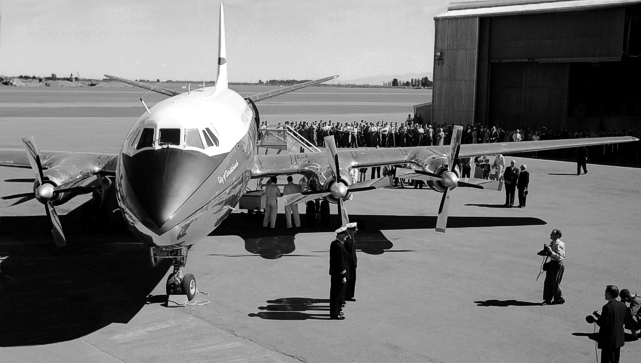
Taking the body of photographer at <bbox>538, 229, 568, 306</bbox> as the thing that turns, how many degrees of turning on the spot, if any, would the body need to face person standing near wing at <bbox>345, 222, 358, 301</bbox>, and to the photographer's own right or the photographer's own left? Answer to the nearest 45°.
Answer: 0° — they already face them

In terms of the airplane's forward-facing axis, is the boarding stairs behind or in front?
behind

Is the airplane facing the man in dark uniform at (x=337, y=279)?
no

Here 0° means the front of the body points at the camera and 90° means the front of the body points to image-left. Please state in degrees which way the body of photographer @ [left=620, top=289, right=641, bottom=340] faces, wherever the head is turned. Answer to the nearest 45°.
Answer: approximately 90°

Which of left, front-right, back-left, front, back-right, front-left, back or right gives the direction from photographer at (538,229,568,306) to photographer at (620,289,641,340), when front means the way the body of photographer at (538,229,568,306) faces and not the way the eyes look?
back-left

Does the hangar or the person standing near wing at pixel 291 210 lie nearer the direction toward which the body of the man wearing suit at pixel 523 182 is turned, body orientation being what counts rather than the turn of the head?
the person standing near wing

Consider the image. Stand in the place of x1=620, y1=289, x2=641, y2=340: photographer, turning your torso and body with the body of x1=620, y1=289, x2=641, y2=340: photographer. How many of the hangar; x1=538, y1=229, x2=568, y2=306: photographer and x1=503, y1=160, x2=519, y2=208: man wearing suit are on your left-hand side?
0

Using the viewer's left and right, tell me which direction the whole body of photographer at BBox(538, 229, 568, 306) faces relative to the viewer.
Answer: facing to the left of the viewer

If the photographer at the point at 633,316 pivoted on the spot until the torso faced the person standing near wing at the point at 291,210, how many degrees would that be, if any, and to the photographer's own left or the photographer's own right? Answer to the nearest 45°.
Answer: approximately 45° to the photographer's own right

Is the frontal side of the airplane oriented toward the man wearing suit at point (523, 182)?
no

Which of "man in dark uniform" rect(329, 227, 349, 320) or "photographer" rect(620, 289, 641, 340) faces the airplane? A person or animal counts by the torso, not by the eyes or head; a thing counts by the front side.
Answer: the photographer

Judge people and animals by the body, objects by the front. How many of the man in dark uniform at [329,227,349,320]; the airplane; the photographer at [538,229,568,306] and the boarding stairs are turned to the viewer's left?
1

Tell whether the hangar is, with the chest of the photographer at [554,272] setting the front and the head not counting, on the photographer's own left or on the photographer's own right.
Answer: on the photographer's own right

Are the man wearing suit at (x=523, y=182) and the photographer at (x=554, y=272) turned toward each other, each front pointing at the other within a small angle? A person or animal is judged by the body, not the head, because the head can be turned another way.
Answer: no

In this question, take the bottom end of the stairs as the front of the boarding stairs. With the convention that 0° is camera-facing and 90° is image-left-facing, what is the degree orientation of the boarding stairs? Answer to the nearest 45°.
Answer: approximately 270°
